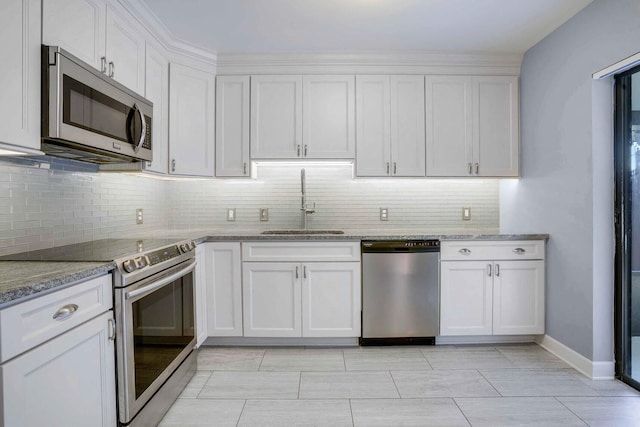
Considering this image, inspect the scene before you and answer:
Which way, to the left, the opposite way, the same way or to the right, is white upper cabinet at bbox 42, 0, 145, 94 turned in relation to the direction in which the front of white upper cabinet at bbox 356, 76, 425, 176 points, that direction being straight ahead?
to the left

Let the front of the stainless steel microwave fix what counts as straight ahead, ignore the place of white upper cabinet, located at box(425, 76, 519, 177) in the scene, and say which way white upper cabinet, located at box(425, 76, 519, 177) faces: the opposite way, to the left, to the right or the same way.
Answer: to the right

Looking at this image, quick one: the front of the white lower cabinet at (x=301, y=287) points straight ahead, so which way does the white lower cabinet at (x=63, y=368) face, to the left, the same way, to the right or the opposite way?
to the left

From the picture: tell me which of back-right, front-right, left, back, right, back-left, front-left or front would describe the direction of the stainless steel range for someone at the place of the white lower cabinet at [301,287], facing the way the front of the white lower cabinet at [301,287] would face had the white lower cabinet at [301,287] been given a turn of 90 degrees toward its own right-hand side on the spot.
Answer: front-left

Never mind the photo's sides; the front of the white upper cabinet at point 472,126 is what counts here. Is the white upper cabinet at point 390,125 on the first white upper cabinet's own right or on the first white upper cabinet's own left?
on the first white upper cabinet's own right

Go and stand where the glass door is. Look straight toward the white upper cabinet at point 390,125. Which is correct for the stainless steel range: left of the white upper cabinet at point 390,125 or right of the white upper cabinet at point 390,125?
left

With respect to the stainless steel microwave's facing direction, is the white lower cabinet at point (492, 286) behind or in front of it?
in front

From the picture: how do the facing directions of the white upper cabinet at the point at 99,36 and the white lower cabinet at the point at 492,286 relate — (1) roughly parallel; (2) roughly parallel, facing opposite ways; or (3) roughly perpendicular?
roughly perpendicular
